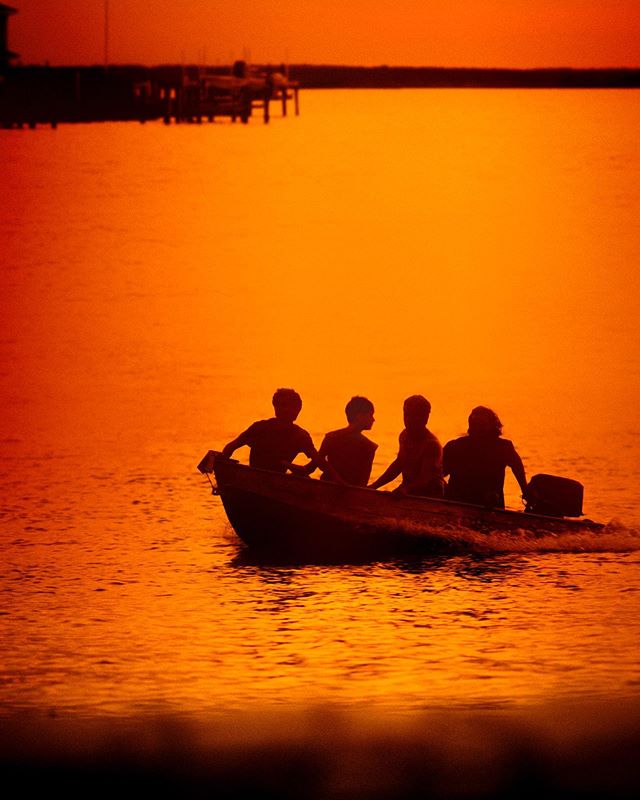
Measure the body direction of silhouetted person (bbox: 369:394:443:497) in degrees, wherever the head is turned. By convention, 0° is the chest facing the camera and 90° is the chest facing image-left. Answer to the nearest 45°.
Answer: approximately 45°

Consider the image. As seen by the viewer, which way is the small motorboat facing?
to the viewer's left

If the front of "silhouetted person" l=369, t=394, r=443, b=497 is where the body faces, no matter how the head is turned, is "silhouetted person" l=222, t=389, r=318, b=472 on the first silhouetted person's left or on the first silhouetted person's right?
on the first silhouetted person's right

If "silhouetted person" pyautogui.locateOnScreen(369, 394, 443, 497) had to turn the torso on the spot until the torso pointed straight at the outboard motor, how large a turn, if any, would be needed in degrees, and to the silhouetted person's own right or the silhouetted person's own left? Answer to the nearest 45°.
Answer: approximately 135° to the silhouetted person's own left
